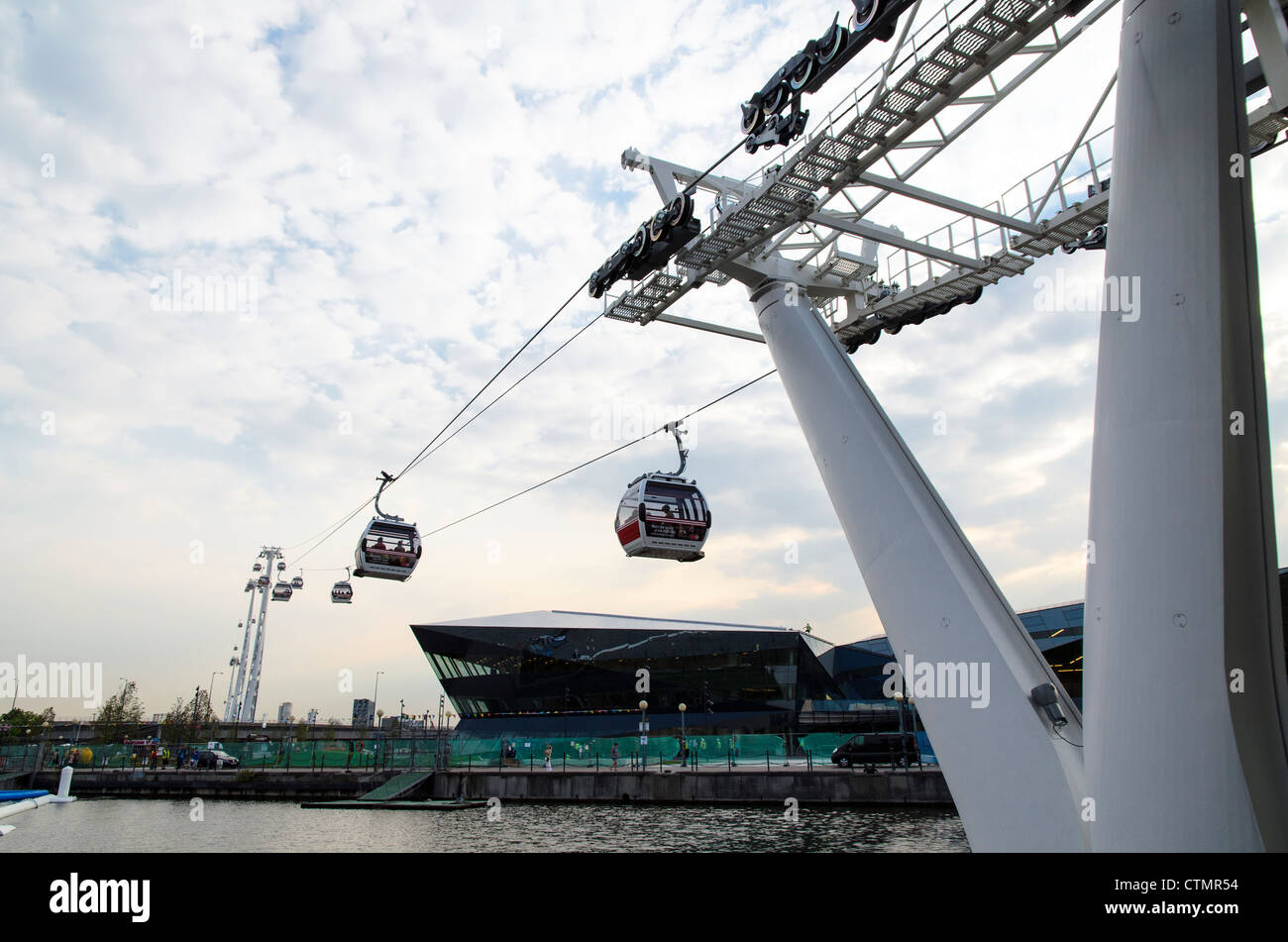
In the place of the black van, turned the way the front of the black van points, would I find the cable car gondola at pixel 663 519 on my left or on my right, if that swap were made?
on my left

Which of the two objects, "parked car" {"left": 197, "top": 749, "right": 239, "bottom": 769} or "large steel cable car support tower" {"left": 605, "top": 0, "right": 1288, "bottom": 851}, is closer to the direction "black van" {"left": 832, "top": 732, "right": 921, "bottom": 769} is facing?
the parked car

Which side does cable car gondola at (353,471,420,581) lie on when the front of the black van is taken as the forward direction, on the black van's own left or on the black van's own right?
on the black van's own left

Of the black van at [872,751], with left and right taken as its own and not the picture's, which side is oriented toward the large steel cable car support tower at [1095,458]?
left

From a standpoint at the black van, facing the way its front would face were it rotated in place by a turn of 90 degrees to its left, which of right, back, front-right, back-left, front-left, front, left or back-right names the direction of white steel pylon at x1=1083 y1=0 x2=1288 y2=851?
front

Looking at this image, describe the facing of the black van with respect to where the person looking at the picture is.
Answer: facing to the left of the viewer

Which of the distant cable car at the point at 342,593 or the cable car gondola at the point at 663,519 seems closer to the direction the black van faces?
the distant cable car

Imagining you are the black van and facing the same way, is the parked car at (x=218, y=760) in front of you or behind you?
in front

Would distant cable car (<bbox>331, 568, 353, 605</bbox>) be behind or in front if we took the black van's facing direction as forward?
in front

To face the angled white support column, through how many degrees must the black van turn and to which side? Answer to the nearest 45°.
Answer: approximately 90° to its left
